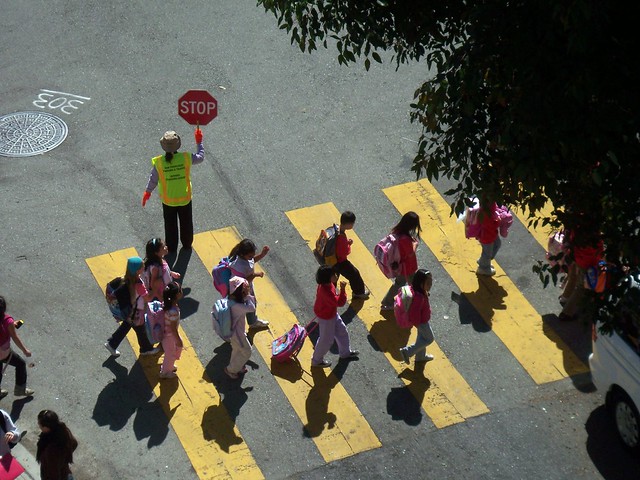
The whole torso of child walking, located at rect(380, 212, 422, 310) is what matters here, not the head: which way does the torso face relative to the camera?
to the viewer's right

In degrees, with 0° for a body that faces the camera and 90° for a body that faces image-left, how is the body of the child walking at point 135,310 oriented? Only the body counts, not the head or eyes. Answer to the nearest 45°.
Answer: approximately 270°

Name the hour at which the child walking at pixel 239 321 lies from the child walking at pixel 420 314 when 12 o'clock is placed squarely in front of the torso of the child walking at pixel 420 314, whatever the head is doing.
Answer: the child walking at pixel 239 321 is roughly at 5 o'clock from the child walking at pixel 420 314.

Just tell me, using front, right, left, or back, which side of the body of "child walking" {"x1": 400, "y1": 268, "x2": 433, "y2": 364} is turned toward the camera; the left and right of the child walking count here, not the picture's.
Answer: right

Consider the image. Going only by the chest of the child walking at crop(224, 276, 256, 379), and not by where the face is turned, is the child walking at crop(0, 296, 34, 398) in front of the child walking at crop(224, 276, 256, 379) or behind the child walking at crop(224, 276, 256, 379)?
behind

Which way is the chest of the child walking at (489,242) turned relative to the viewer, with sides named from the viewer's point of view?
facing to the right of the viewer

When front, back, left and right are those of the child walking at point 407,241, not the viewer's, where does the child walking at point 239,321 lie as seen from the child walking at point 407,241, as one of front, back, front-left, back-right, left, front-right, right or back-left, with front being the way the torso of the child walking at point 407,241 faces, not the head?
back-right

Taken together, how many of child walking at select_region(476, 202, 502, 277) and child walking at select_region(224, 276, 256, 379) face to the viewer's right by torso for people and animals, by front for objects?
2

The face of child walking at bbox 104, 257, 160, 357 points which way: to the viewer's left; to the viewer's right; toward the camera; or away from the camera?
to the viewer's right

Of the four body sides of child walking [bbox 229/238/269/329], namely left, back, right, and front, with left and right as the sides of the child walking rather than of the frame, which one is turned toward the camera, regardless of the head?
right

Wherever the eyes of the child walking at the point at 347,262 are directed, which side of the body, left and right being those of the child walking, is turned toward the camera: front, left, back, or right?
right

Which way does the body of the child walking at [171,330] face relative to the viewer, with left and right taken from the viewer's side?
facing to the right of the viewer

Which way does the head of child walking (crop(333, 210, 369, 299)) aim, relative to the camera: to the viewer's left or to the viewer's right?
to the viewer's right

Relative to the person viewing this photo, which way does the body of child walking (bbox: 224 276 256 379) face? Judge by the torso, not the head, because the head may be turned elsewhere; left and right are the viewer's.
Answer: facing to the right of the viewer
